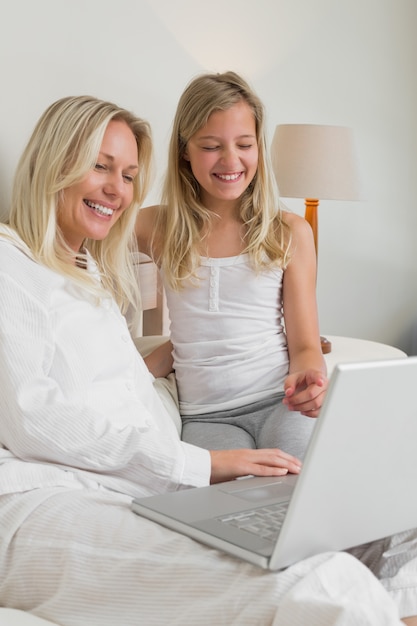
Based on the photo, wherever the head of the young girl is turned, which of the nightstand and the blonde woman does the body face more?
the blonde woman

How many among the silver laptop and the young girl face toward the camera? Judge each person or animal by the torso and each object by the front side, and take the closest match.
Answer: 1

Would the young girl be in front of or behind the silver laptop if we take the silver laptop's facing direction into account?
in front

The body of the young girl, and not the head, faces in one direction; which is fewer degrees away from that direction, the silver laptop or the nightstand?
the silver laptop

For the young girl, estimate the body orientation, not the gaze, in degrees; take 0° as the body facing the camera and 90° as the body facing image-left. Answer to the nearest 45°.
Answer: approximately 0°

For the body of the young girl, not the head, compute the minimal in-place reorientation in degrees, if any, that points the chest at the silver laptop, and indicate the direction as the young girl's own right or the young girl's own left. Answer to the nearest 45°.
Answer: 0° — they already face it

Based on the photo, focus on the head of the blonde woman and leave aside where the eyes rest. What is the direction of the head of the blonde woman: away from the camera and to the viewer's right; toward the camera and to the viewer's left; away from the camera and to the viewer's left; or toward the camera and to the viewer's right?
toward the camera and to the viewer's right

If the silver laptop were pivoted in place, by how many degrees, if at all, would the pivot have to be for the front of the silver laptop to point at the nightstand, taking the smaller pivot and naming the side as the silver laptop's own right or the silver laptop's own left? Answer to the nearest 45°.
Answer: approximately 45° to the silver laptop's own right

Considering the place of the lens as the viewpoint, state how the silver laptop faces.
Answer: facing away from the viewer and to the left of the viewer

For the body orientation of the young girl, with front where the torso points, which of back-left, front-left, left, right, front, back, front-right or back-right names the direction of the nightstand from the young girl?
back-left
